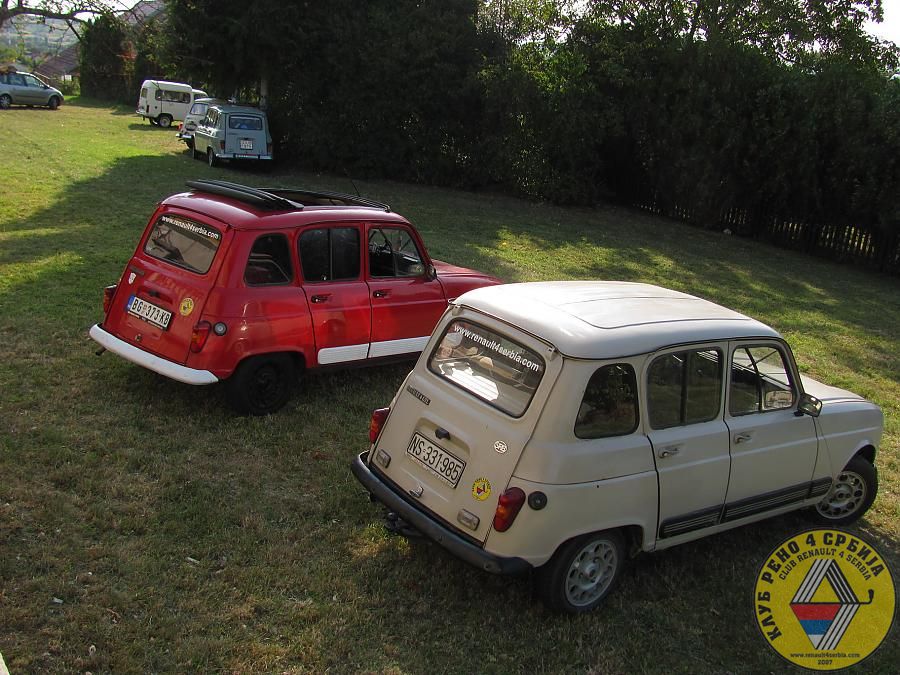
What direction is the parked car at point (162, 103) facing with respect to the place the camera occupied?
facing away from the viewer and to the right of the viewer

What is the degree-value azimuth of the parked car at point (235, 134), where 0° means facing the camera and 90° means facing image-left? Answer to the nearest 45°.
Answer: approximately 135°

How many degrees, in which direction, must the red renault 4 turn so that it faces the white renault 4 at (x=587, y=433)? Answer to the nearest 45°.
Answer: approximately 90° to its right

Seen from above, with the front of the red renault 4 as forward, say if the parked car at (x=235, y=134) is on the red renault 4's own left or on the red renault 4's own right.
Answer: on the red renault 4's own left

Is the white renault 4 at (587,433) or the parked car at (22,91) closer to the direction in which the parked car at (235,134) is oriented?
the parked car

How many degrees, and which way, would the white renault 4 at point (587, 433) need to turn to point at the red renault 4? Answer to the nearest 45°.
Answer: approximately 90° to its left

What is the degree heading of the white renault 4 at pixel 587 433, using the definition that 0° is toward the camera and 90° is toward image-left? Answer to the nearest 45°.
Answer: approximately 225°
